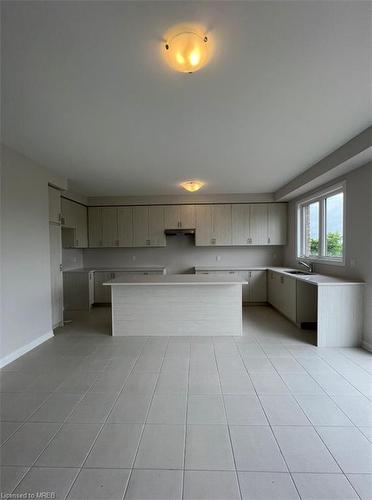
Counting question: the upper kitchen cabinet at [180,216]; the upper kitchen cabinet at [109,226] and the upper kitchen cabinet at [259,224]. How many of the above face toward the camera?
3

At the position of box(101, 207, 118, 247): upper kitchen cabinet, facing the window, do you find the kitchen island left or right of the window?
right

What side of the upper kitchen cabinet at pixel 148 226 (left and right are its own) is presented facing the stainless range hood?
left

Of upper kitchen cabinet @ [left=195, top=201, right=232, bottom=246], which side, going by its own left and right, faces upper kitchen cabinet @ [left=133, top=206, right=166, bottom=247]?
right

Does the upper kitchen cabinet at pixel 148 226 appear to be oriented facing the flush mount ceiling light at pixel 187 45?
yes

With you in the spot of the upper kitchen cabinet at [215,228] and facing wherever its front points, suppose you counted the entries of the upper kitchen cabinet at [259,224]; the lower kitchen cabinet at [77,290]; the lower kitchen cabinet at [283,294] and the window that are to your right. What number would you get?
1

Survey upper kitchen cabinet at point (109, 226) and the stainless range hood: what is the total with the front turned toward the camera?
2

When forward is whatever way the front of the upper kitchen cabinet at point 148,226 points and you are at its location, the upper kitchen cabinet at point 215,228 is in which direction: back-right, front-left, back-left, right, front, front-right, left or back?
left

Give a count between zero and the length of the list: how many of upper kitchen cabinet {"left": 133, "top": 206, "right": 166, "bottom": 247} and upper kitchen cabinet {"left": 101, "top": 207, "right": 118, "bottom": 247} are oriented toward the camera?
2

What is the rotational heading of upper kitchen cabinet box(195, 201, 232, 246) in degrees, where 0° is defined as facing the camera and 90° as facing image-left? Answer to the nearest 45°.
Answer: approximately 0°

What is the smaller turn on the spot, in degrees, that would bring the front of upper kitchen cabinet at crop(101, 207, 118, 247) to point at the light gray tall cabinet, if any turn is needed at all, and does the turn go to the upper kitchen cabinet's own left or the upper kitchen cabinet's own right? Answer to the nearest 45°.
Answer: approximately 45° to the upper kitchen cabinet's own right
